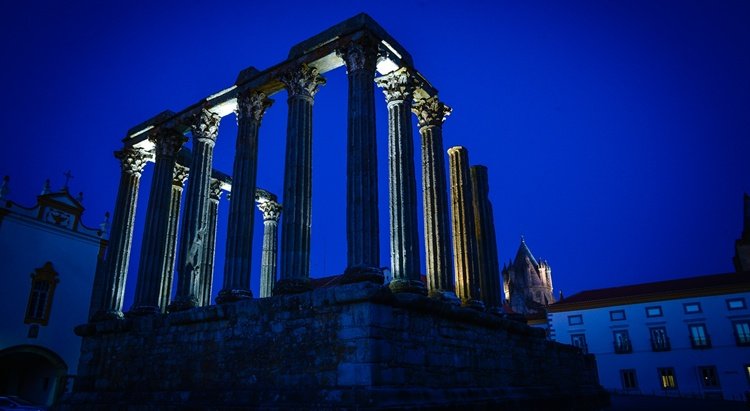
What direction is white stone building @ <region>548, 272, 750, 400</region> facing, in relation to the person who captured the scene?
facing the viewer and to the left of the viewer
